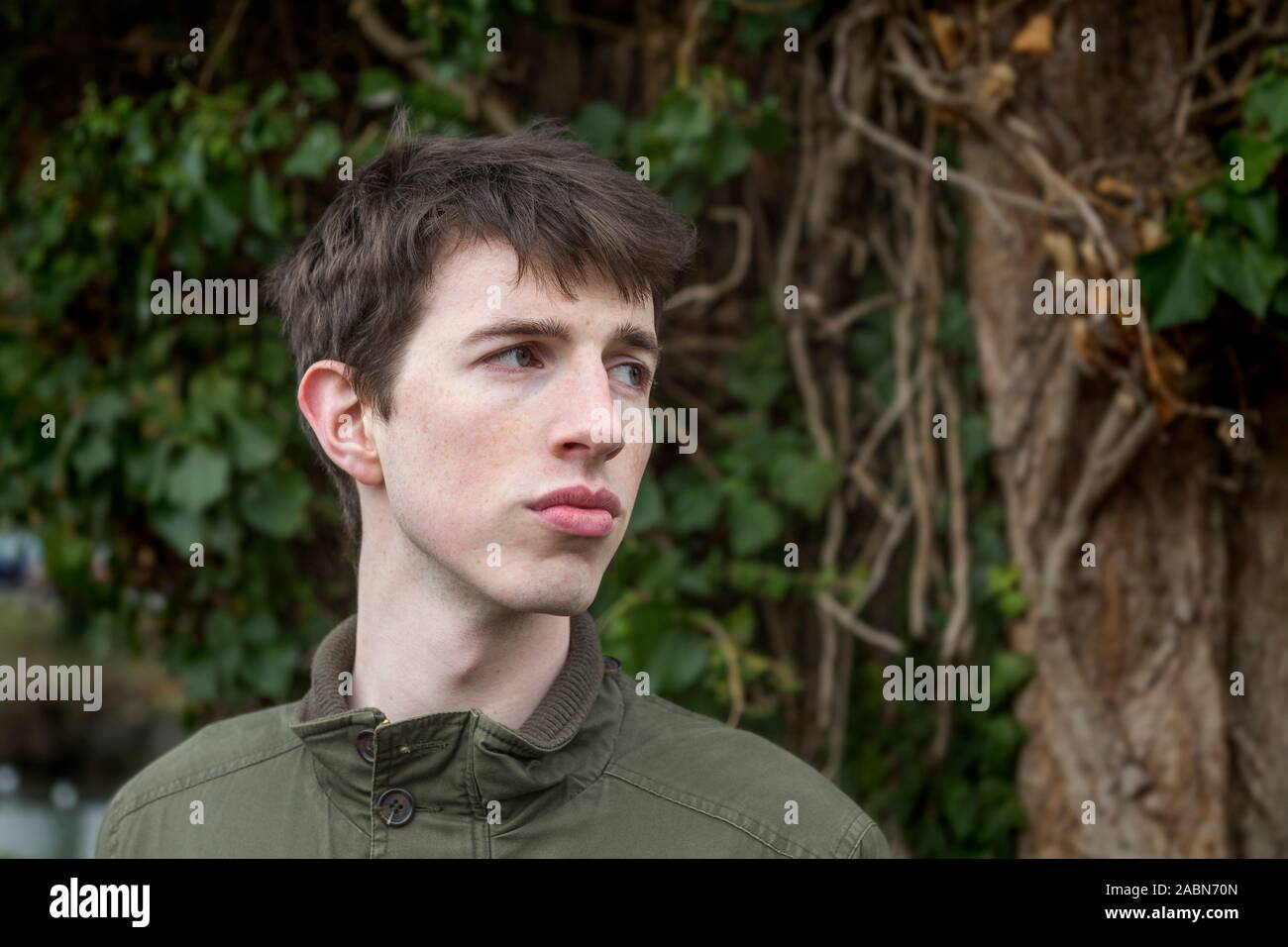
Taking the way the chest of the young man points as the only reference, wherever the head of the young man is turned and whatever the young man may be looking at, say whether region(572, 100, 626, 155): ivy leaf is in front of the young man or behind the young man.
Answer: behind

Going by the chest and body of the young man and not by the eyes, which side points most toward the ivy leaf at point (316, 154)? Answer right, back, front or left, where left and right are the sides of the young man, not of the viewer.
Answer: back

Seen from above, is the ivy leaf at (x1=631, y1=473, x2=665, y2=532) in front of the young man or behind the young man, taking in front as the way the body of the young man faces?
behind

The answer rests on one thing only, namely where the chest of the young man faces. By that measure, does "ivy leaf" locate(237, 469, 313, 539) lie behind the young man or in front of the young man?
behind

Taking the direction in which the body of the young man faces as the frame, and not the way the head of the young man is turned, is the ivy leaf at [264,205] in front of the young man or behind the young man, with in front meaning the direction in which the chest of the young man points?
behind

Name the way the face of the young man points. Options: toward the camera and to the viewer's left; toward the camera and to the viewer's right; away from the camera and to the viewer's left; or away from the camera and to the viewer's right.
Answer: toward the camera and to the viewer's right

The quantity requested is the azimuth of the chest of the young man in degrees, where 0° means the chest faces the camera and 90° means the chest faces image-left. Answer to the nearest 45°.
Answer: approximately 0°
